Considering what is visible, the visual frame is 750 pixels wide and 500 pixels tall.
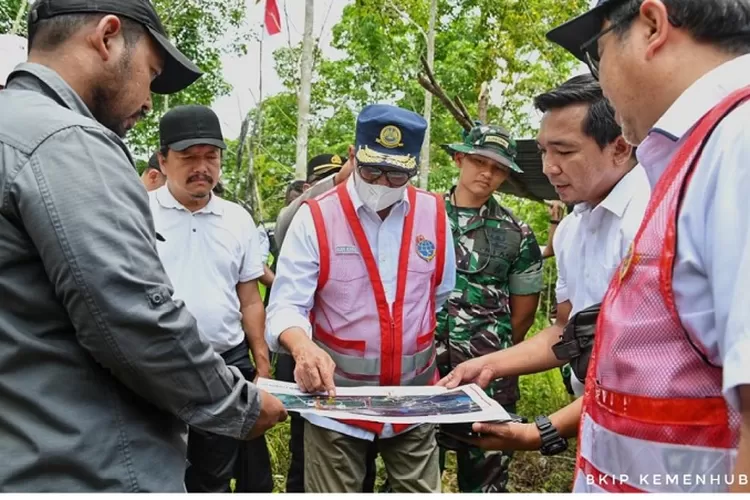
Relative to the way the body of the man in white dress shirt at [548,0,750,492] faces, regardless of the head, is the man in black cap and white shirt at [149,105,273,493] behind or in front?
in front

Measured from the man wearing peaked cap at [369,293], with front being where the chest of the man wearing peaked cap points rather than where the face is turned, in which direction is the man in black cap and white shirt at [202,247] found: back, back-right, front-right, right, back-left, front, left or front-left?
back-right

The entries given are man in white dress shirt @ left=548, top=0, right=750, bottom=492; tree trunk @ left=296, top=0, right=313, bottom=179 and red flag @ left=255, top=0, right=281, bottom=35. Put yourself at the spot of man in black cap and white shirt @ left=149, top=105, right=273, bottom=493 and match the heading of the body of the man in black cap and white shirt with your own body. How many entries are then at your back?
2

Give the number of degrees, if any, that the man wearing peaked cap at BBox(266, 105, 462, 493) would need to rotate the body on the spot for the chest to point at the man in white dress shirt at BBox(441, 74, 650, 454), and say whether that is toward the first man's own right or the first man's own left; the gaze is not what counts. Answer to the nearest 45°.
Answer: approximately 45° to the first man's own left

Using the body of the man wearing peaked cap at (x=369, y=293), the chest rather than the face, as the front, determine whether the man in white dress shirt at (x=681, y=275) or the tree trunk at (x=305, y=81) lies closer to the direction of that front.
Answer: the man in white dress shirt

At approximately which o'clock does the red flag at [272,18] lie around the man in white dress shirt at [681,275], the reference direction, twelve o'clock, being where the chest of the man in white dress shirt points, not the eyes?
The red flag is roughly at 2 o'clock from the man in white dress shirt.

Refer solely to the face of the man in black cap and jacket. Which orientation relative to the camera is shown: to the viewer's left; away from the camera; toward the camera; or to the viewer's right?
to the viewer's right

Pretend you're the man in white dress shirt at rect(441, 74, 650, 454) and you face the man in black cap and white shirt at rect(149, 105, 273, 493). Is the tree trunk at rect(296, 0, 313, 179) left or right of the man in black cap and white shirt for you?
right

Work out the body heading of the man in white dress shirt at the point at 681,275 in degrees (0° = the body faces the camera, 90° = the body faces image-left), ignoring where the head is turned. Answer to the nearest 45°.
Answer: approximately 90°

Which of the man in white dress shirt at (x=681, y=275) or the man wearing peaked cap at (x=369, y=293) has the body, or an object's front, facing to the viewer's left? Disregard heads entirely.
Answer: the man in white dress shirt

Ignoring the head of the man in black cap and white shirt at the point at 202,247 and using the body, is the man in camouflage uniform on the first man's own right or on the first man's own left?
on the first man's own left
